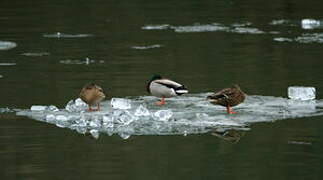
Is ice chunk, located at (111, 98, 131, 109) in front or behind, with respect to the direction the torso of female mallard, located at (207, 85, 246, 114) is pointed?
behind

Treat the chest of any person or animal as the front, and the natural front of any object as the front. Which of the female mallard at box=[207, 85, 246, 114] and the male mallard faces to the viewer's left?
the male mallard

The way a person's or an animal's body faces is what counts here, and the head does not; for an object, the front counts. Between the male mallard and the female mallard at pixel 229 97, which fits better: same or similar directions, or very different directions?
very different directions

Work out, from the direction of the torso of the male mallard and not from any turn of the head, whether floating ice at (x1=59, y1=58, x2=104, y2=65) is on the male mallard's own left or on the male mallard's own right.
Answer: on the male mallard's own right

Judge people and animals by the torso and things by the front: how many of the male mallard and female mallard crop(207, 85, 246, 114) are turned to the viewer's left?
1

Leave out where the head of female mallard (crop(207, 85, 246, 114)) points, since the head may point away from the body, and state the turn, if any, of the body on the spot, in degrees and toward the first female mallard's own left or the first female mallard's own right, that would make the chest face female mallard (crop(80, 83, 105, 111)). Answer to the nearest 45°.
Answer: approximately 180°

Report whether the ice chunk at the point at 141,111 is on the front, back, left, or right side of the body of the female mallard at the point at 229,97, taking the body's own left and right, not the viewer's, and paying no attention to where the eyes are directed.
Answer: back

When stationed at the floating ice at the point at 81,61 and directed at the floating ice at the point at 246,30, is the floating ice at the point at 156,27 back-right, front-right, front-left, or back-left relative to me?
front-left

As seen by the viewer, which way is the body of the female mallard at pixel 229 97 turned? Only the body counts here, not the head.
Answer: to the viewer's right

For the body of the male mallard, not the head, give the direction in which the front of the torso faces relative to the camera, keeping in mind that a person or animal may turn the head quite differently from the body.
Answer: to the viewer's left

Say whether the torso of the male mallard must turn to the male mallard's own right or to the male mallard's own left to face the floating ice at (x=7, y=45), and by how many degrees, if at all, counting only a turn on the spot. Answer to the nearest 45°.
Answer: approximately 45° to the male mallard's own right
